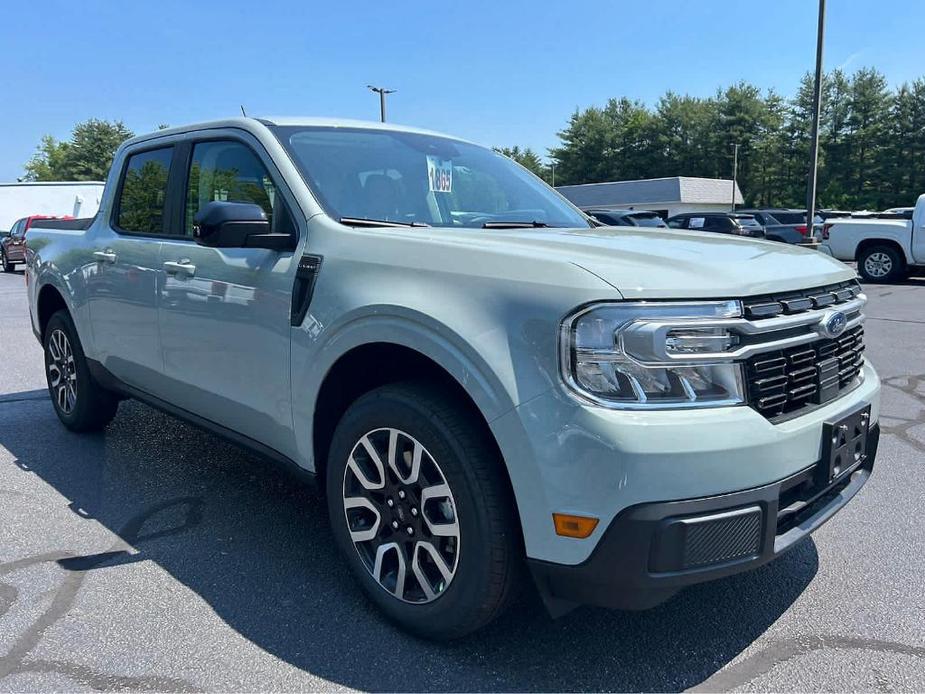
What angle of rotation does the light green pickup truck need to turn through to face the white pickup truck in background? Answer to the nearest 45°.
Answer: approximately 90° to its left

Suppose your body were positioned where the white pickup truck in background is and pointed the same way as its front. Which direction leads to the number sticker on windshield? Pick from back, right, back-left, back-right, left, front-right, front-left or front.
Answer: right

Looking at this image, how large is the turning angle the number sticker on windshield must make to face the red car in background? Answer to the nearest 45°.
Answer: approximately 180°

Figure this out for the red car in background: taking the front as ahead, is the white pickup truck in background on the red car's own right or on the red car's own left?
on the red car's own left

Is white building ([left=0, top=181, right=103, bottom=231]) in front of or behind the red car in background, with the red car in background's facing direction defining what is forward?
behind

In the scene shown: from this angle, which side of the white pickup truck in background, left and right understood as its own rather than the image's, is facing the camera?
right

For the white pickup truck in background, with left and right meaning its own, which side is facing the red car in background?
back

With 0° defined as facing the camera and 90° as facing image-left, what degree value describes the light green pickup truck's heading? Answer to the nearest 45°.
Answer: approximately 315°

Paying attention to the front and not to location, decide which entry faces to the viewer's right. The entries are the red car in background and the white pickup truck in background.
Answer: the white pickup truck in background

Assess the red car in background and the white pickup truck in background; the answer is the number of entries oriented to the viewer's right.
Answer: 1
